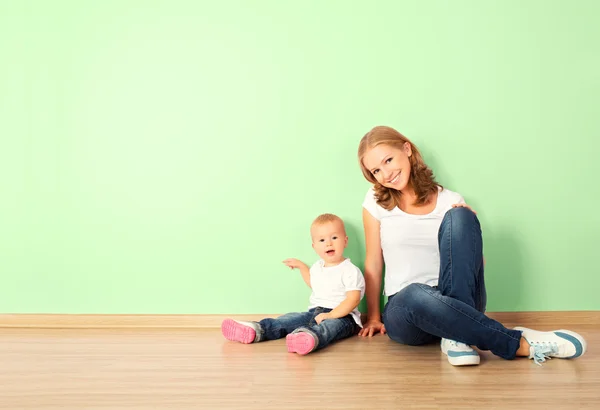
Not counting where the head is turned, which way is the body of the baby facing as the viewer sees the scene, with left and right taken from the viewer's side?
facing the viewer and to the left of the viewer
